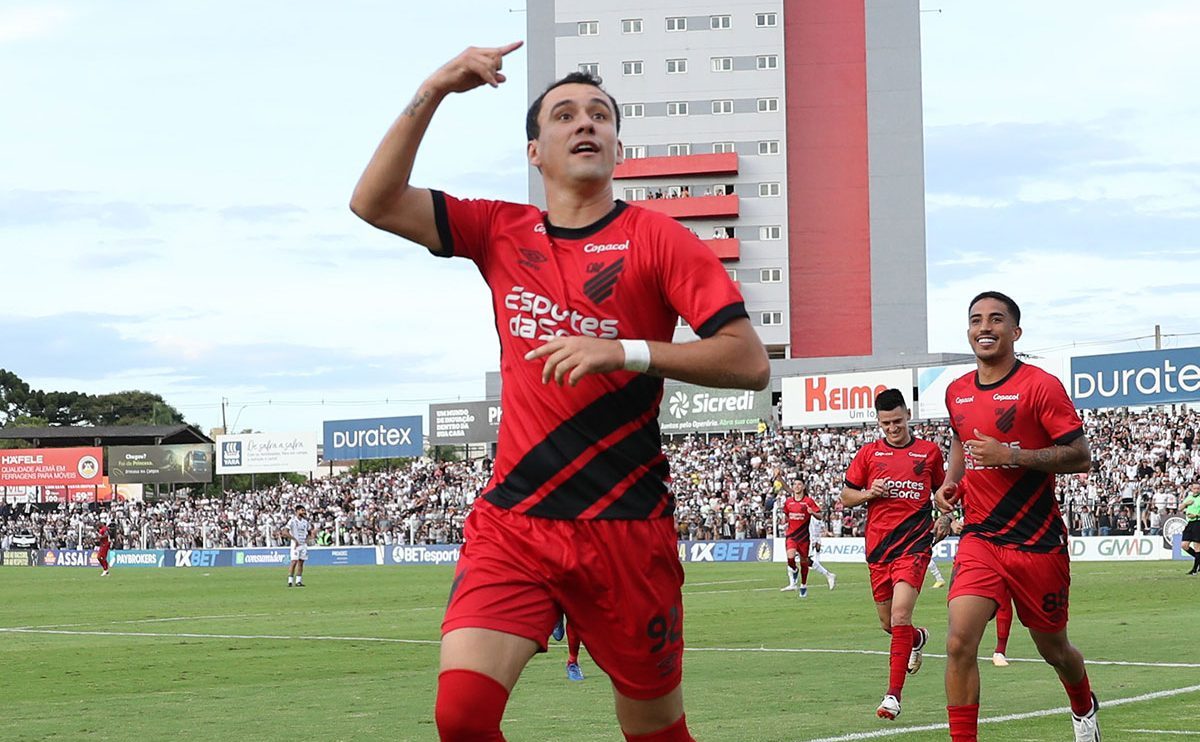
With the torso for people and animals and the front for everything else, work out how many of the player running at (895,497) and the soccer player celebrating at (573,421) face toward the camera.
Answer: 2

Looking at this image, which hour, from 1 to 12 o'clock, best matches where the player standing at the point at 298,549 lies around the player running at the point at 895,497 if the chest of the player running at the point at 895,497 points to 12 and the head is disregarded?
the player standing at the point at 298,549 is roughly at 5 o'clock from the player running at the point at 895,497.

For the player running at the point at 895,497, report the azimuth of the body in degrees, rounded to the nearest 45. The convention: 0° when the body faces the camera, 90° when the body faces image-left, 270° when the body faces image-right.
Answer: approximately 0°

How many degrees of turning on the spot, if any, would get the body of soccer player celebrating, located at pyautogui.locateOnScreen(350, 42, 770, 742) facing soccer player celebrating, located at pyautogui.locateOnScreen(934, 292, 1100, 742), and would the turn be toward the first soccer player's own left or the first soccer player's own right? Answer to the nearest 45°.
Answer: approximately 135° to the first soccer player's own left

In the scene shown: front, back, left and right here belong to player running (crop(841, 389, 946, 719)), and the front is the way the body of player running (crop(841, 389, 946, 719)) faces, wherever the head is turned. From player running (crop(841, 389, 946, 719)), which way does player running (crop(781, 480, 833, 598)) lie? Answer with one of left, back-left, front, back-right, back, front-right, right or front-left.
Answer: back

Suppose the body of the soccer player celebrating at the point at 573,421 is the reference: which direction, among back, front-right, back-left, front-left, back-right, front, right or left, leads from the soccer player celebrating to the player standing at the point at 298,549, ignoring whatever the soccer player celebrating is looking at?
back

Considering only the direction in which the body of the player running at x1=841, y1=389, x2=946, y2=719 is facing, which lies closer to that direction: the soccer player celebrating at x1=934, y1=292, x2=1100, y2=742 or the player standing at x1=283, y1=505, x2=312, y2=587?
the soccer player celebrating

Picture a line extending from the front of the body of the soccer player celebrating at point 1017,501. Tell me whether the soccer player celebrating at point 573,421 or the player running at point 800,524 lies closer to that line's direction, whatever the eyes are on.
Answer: the soccer player celebrating

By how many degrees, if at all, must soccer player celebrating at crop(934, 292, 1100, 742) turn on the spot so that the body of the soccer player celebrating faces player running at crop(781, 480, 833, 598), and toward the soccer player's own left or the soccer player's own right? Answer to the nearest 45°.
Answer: approximately 135° to the soccer player's own right
